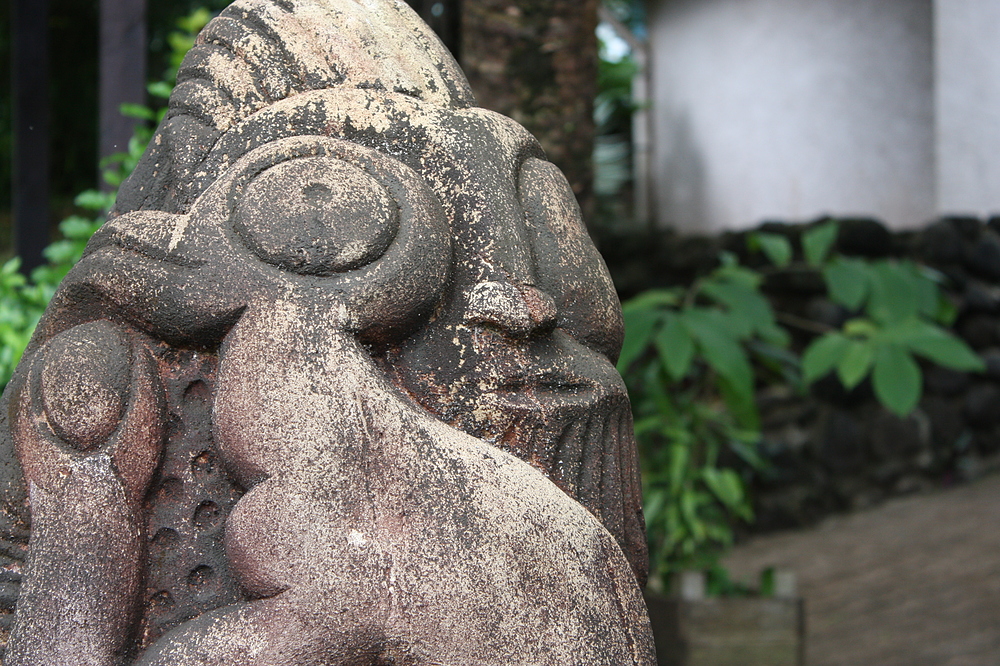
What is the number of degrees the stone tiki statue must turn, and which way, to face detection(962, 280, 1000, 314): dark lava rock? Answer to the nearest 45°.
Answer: approximately 90° to its left

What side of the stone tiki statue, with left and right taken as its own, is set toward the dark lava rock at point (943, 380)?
left

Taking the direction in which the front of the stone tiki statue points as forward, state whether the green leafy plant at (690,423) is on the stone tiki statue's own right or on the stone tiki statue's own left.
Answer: on the stone tiki statue's own left

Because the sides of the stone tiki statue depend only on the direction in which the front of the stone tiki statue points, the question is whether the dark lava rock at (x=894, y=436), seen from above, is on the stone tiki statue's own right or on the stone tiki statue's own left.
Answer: on the stone tiki statue's own left

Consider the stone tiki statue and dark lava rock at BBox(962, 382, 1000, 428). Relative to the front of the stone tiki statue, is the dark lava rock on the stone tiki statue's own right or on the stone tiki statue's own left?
on the stone tiki statue's own left

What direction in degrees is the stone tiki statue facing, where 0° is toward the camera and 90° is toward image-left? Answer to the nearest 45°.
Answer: approximately 315°

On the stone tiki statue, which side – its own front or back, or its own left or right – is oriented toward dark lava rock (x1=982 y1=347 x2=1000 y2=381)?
left
